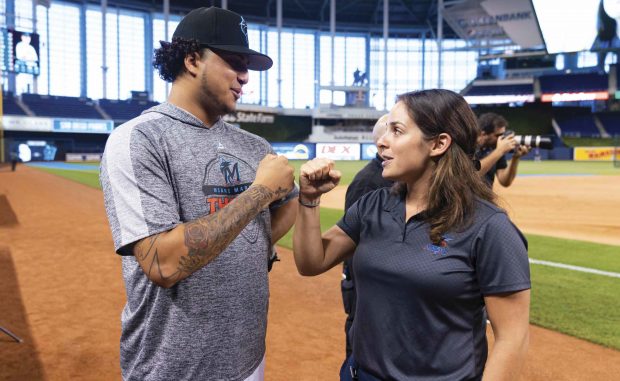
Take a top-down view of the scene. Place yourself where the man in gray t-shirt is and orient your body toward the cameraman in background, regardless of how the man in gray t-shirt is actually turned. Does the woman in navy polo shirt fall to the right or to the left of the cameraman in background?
right

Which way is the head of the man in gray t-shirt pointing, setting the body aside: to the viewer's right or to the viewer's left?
to the viewer's right

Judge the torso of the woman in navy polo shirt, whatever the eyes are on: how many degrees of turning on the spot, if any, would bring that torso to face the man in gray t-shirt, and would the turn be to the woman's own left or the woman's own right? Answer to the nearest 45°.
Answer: approximately 45° to the woman's own right

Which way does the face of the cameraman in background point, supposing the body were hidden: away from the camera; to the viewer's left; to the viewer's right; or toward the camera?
to the viewer's right

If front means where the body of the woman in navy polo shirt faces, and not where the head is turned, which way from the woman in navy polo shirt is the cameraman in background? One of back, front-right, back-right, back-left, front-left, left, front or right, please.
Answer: back-right

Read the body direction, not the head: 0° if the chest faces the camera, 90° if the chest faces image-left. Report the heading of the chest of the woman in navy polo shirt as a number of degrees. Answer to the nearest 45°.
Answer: approximately 45°

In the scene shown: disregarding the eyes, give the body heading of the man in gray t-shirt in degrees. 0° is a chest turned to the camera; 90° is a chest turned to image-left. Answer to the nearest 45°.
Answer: approximately 315°

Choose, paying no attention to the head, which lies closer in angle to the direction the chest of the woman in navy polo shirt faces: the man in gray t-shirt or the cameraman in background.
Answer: the man in gray t-shirt

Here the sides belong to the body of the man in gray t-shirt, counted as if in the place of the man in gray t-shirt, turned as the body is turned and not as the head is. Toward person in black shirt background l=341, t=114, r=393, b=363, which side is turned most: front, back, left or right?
left

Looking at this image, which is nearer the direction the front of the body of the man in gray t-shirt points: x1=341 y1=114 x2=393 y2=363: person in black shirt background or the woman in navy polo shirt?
the woman in navy polo shirt

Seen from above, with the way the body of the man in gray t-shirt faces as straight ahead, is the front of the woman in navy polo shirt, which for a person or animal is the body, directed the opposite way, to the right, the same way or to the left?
to the right
